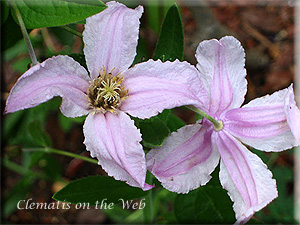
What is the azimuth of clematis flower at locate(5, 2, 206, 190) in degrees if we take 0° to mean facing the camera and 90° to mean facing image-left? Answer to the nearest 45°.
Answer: approximately 0°
